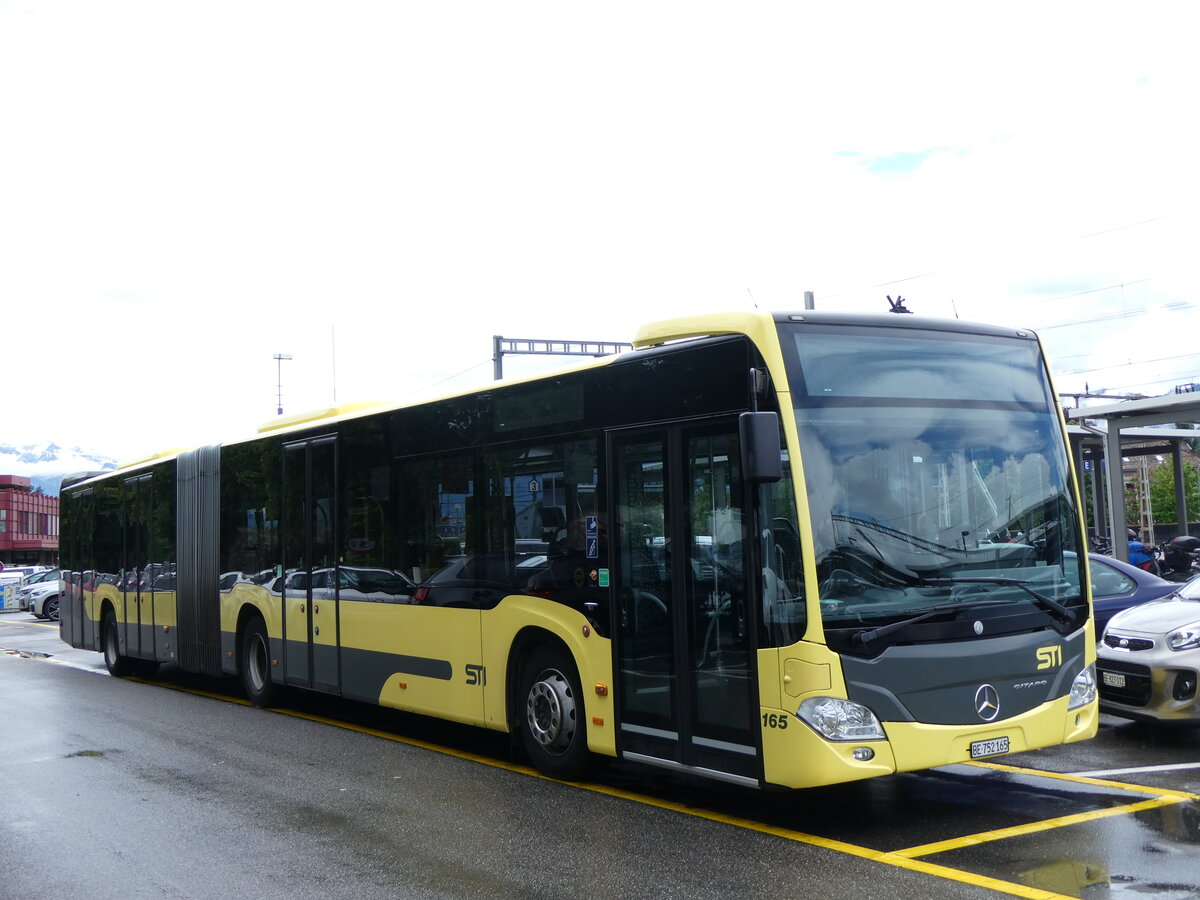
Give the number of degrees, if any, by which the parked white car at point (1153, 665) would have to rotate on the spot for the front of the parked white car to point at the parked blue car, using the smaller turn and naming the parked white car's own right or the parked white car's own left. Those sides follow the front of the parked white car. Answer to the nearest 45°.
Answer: approximately 135° to the parked white car's own right

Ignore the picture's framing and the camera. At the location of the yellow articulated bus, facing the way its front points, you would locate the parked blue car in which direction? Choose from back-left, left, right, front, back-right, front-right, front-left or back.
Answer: left

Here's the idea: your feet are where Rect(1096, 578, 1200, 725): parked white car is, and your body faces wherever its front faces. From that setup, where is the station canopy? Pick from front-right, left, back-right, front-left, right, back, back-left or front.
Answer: back-right

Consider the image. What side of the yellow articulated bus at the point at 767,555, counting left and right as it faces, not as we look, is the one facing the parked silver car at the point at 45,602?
back

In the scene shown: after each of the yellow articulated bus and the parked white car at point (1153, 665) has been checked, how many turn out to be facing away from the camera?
0

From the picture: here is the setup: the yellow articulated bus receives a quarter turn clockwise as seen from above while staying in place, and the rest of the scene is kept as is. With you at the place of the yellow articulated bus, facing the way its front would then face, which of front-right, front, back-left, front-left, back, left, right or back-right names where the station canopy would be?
back

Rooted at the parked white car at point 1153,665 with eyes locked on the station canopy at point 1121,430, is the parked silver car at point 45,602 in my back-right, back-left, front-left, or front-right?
front-left

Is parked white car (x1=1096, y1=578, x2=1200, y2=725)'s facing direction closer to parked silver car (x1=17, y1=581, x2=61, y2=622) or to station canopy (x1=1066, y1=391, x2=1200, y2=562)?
the parked silver car
